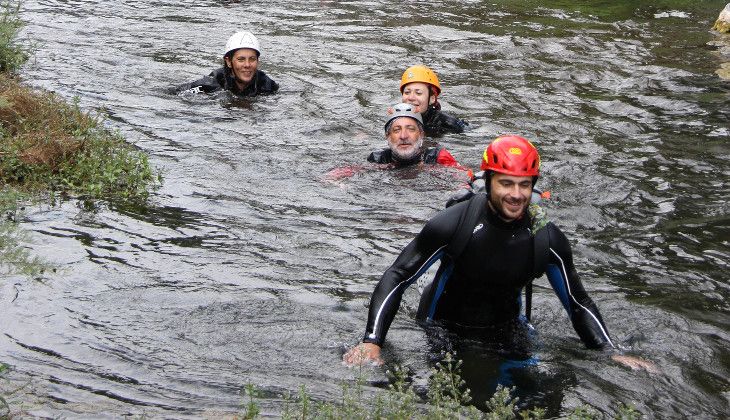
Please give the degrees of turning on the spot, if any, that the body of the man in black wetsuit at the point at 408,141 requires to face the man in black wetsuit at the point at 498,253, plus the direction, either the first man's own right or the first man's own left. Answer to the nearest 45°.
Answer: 0° — they already face them

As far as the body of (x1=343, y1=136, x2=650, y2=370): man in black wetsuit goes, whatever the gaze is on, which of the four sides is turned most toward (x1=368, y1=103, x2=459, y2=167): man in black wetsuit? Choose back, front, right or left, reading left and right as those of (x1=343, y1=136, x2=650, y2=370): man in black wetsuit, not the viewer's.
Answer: back

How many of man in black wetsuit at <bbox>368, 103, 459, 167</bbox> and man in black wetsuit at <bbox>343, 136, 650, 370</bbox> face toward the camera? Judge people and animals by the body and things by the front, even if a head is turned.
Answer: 2

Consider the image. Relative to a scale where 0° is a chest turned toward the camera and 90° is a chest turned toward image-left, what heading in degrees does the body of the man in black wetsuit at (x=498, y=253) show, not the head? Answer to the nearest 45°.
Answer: approximately 0°

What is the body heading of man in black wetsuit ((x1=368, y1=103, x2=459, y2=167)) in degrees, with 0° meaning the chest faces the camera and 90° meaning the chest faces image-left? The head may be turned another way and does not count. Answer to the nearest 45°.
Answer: approximately 0°

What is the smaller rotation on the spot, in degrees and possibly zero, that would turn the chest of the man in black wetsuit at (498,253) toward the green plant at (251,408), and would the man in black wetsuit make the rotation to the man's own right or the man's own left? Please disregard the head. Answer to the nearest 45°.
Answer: approximately 45° to the man's own right

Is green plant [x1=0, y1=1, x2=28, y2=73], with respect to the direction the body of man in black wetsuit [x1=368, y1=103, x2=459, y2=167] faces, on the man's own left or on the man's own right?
on the man's own right

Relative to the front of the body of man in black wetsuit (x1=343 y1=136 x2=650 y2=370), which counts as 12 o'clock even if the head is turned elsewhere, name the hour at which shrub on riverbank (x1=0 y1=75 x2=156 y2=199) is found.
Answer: The shrub on riverbank is roughly at 4 o'clock from the man in black wetsuit.

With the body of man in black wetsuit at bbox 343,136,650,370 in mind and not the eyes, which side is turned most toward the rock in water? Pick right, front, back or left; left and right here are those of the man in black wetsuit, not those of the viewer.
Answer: back

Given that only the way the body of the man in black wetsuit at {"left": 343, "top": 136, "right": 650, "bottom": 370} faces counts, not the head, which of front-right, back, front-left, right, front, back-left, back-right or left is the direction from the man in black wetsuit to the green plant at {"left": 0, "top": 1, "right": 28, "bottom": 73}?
back-right

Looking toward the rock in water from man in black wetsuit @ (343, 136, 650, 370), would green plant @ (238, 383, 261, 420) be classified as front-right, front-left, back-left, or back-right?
back-left
